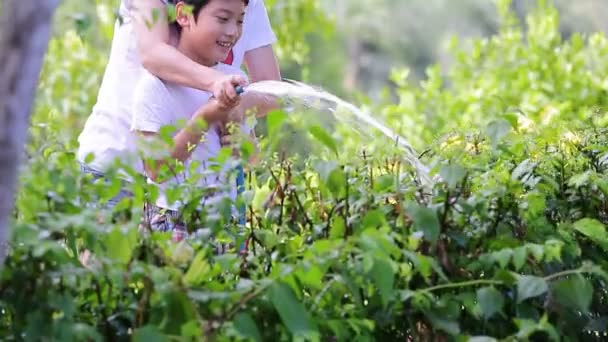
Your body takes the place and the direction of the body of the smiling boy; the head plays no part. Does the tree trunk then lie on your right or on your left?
on your right

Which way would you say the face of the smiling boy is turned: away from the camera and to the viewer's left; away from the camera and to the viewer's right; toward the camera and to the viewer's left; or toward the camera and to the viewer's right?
toward the camera and to the viewer's right

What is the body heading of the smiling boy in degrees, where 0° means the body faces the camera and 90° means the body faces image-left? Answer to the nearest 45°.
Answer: approximately 315°
